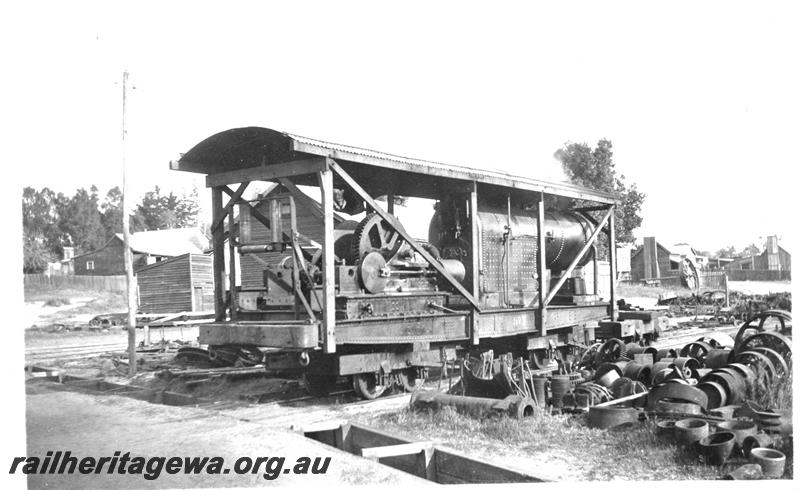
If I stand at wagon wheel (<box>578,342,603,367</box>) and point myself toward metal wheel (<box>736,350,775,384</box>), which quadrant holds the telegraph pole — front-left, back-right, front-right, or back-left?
back-right

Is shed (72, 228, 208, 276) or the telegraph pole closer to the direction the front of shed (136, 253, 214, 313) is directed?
the telegraph pole

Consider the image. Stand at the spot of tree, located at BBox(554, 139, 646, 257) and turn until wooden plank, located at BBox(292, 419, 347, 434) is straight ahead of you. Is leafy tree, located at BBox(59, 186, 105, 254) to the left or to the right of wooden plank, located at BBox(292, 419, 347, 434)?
right

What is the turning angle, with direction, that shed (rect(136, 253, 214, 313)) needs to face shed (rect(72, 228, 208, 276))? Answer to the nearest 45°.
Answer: approximately 135° to its left

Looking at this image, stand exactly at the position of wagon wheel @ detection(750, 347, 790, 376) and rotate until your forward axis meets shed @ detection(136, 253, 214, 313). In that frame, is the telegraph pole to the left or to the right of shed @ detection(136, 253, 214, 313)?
left

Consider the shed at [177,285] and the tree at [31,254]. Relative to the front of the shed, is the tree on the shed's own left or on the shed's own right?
on the shed's own right

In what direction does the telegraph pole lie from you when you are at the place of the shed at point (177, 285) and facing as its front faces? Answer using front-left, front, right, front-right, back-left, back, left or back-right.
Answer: front-right

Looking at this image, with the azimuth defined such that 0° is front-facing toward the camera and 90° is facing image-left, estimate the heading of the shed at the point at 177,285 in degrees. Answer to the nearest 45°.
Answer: approximately 315°
